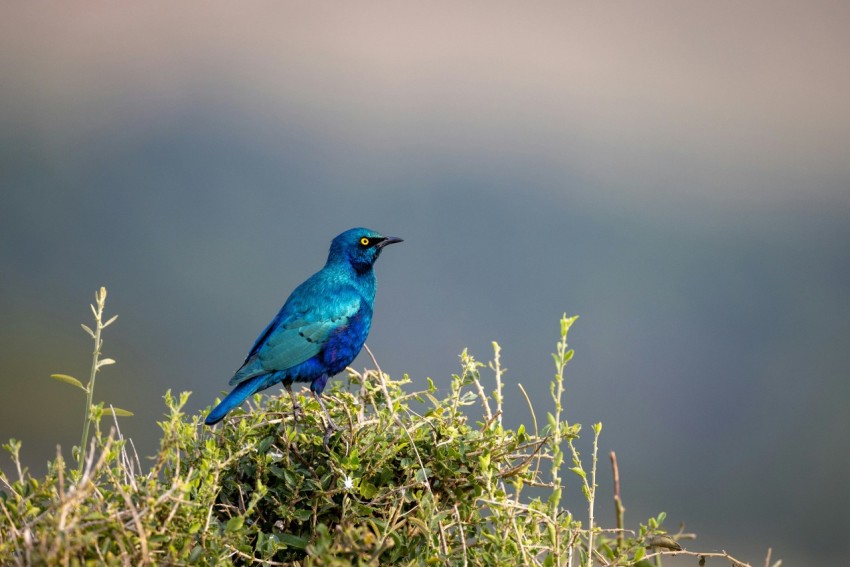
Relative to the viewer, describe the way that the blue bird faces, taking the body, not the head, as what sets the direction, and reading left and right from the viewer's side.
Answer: facing to the right of the viewer
